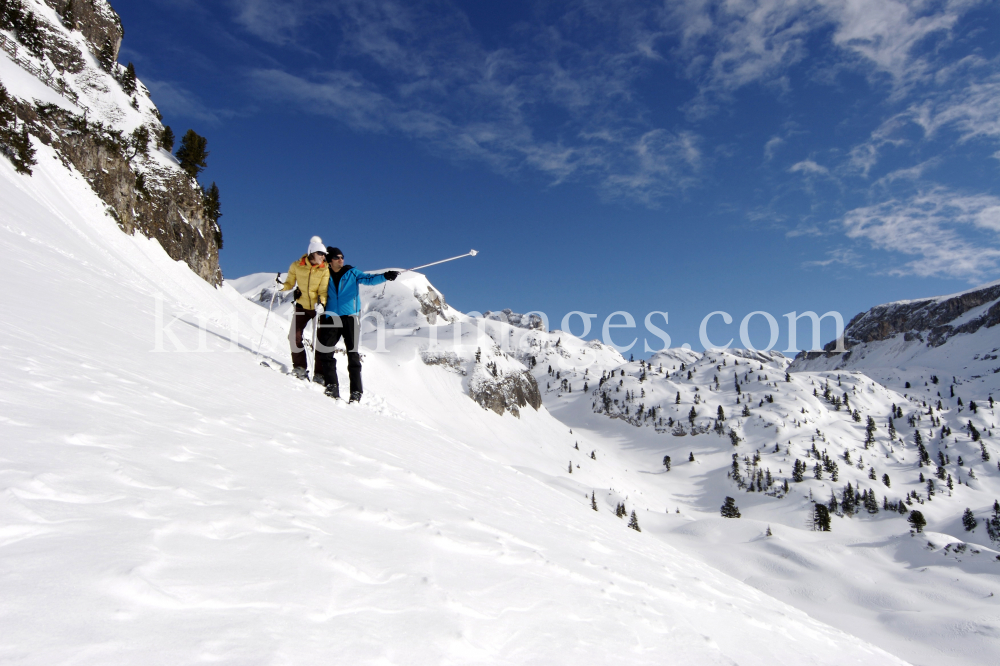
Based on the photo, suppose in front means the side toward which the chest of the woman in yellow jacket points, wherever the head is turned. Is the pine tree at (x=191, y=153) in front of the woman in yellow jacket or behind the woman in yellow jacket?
behind

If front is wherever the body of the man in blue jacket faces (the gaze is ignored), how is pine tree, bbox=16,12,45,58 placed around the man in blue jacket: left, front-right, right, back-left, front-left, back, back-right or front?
back-right

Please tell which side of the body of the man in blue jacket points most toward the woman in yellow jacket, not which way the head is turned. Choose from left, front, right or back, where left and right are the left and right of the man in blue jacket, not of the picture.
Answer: right

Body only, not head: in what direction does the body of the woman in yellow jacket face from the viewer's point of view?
toward the camera

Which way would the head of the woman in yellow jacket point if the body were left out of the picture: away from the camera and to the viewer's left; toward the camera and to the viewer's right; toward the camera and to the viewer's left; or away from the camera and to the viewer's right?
toward the camera and to the viewer's right

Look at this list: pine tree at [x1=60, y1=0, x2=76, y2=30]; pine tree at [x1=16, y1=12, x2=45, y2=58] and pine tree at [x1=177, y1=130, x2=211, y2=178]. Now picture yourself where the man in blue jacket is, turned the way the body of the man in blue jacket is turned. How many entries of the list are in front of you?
0

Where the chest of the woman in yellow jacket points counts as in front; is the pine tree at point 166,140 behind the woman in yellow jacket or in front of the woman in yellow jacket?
behind

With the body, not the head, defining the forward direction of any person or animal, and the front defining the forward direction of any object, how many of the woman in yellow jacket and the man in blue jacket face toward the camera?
2

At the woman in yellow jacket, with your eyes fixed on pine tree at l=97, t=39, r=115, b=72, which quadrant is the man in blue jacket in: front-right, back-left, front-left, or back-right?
back-right

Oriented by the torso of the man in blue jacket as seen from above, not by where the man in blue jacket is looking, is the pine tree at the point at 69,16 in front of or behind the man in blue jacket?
behind

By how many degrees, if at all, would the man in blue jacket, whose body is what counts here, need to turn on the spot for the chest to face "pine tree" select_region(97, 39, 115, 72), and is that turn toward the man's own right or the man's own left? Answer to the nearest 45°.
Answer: approximately 135° to the man's own right

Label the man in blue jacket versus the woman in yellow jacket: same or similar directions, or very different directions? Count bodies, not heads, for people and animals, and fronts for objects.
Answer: same or similar directions

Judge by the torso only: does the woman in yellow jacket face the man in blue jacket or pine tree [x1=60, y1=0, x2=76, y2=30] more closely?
the man in blue jacket

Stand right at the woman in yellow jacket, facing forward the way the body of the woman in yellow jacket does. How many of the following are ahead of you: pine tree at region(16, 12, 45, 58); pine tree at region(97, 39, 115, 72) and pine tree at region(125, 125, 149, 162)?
0

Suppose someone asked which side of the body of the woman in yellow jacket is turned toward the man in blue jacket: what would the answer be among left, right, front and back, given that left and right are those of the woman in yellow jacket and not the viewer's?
left

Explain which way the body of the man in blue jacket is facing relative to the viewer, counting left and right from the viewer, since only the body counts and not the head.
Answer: facing the viewer
